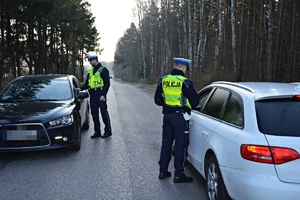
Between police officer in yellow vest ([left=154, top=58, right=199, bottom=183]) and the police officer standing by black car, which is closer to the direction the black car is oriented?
the police officer in yellow vest

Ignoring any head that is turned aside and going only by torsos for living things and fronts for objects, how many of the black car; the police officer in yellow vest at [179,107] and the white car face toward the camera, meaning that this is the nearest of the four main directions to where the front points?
1

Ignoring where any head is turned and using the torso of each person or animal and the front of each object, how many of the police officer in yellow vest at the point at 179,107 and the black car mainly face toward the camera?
1

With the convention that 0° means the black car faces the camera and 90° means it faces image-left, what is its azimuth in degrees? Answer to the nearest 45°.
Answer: approximately 0°

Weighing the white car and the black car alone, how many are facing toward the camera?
1

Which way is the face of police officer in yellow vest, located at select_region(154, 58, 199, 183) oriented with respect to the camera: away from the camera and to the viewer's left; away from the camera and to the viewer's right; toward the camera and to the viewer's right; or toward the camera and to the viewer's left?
away from the camera and to the viewer's right

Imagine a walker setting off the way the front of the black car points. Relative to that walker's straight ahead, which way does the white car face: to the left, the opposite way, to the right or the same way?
the opposite way

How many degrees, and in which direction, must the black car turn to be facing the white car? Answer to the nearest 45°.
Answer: approximately 45° to its left

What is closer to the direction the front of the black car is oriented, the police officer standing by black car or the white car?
the white car

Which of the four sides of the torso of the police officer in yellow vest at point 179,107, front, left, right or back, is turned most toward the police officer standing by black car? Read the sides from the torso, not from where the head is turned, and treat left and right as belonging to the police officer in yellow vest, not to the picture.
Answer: left

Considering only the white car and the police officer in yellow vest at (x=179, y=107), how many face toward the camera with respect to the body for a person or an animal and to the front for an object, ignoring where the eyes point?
0

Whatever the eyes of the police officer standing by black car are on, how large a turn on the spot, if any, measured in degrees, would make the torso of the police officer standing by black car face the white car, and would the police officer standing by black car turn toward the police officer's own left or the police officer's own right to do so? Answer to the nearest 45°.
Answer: approximately 45° to the police officer's own left

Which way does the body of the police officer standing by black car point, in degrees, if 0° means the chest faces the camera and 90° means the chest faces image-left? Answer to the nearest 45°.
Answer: approximately 45°

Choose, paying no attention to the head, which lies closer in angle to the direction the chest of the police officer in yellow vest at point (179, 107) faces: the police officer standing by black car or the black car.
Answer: the police officer standing by black car

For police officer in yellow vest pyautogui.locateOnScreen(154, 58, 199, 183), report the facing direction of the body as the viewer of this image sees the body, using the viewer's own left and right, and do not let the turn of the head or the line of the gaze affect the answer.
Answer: facing away from the viewer and to the right of the viewer

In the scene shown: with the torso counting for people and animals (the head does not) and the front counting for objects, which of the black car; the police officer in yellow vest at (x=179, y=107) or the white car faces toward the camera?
the black car
